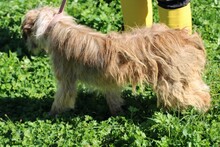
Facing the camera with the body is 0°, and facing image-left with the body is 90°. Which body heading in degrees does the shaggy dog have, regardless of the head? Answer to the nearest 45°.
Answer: approximately 90°
